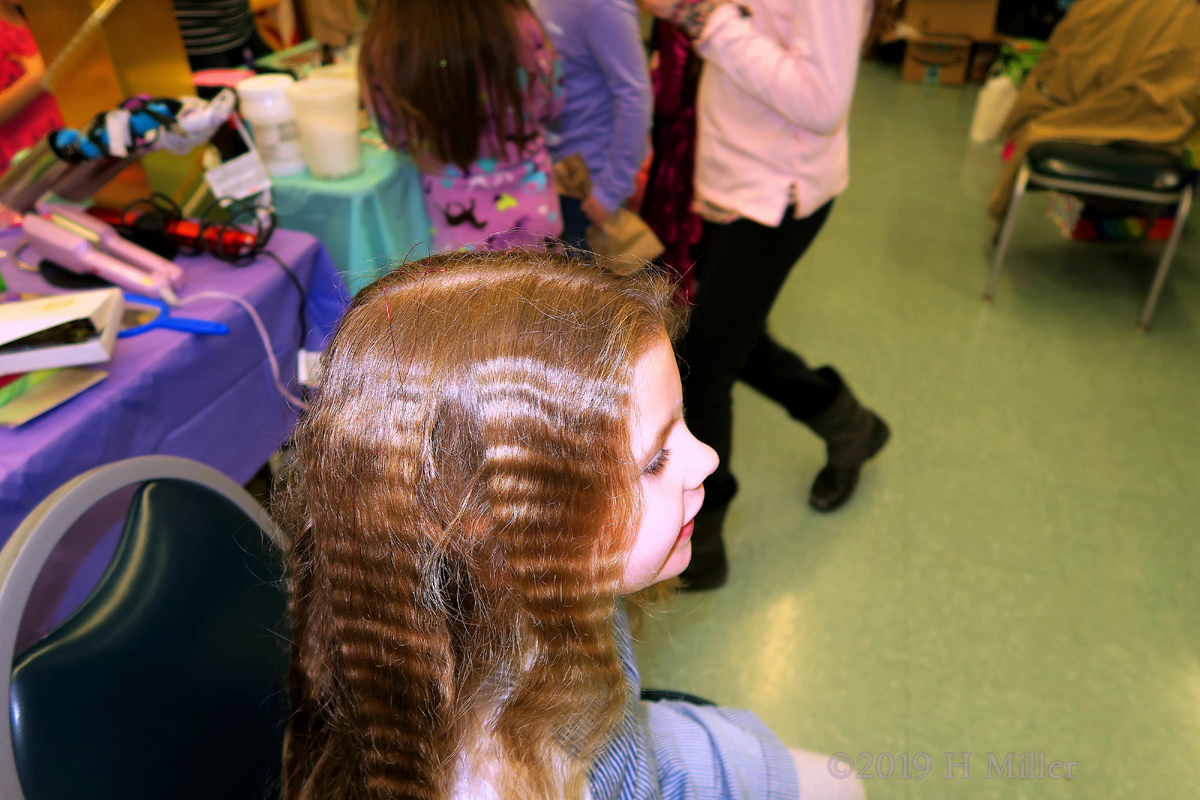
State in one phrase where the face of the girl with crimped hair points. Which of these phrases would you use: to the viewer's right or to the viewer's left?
to the viewer's right

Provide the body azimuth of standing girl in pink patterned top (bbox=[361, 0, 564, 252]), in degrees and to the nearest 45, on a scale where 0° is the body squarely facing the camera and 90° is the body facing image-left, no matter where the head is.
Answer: approximately 180°

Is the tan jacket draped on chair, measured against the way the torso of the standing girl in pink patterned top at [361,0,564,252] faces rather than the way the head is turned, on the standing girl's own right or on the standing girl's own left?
on the standing girl's own right

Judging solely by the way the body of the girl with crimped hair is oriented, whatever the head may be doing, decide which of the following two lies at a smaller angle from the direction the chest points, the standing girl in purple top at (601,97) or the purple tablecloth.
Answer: the standing girl in purple top
